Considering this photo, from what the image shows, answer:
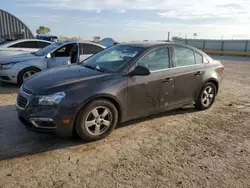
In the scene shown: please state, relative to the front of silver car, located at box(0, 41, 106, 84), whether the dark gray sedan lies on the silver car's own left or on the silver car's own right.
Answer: on the silver car's own left

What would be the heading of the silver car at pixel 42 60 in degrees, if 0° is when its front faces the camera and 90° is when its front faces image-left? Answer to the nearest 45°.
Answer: approximately 45°

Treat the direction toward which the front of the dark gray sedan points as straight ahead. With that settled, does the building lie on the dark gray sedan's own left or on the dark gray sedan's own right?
on the dark gray sedan's own right

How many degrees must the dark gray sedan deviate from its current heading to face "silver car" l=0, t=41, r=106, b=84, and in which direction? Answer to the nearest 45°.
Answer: approximately 90° to its right

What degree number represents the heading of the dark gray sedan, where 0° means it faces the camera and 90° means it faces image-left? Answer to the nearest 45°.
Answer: approximately 45°

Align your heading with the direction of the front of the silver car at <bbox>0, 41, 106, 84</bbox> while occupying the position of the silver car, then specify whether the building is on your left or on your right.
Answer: on your right

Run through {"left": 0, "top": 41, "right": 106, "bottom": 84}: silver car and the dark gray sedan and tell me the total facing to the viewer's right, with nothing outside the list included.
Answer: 0
